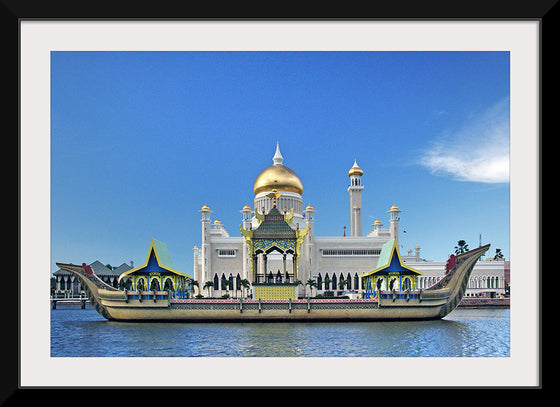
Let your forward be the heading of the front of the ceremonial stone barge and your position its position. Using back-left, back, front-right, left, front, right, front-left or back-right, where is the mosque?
left

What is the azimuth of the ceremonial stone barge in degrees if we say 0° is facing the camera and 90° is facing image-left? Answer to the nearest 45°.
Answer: approximately 270°

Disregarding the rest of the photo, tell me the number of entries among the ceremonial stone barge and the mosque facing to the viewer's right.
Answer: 1

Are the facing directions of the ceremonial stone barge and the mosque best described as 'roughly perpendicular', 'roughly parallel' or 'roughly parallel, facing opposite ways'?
roughly perpendicular

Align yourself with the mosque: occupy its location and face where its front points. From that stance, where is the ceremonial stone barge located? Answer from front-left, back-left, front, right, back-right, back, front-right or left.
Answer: front

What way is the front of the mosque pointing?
toward the camera
